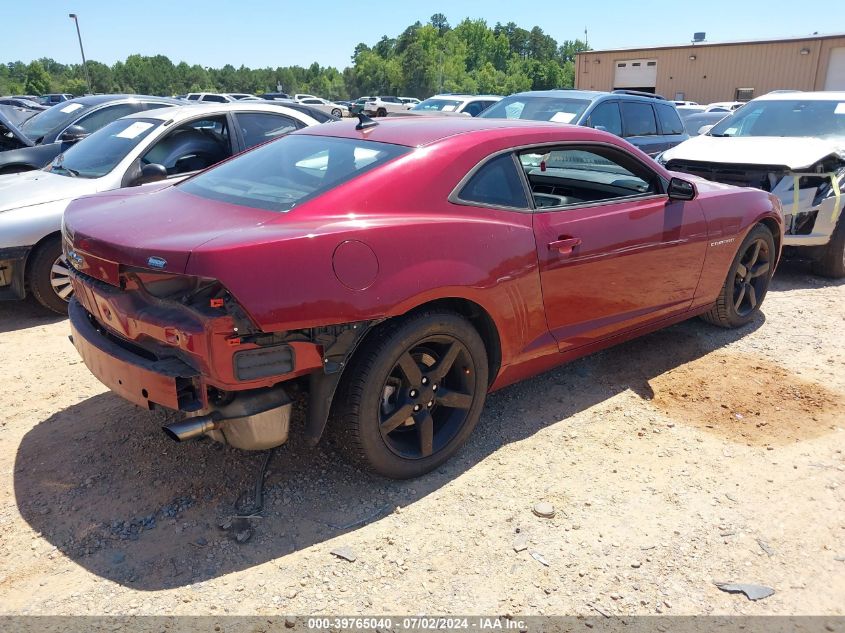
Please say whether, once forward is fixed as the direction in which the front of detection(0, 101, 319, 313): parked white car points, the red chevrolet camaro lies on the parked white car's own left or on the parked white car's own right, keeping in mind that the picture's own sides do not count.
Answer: on the parked white car's own left

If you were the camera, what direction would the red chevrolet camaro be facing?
facing away from the viewer and to the right of the viewer

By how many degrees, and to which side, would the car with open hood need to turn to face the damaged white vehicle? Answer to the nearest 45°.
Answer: approximately 90° to its left

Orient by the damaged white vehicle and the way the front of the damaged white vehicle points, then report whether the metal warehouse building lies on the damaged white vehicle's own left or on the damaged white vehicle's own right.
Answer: on the damaged white vehicle's own right

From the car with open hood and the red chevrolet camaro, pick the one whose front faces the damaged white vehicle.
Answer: the red chevrolet camaro

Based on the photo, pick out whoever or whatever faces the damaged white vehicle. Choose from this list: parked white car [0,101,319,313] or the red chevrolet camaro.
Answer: the red chevrolet camaro
